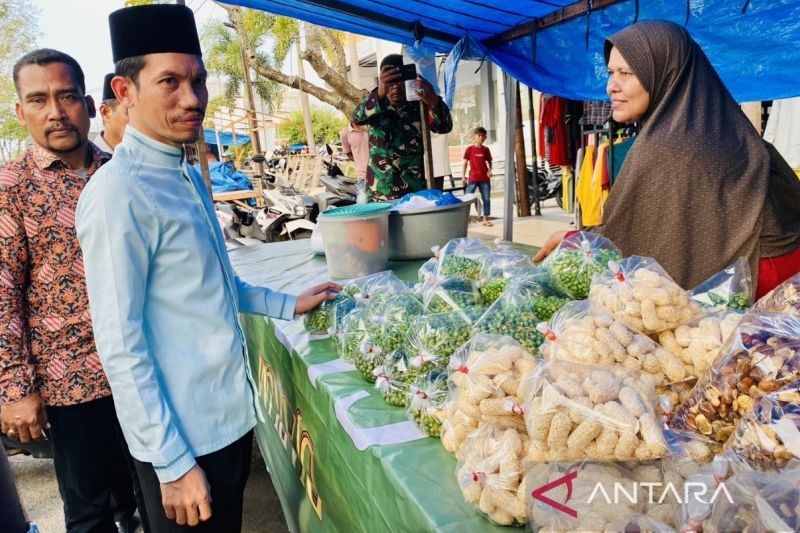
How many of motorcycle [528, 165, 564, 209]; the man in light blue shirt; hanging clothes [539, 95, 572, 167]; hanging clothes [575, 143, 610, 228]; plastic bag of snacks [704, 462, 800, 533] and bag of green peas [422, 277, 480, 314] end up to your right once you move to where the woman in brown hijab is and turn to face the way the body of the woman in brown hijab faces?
3

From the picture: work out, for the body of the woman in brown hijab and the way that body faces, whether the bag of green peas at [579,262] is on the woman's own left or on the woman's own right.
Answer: on the woman's own left

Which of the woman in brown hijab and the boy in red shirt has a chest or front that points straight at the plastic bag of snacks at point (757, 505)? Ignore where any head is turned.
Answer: the boy in red shirt

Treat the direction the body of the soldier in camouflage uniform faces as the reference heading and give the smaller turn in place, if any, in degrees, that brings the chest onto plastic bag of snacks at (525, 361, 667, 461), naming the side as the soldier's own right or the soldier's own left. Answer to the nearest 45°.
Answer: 0° — they already face it

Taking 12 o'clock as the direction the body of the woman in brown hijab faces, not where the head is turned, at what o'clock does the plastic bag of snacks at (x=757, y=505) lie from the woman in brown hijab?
The plastic bag of snacks is roughly at 9 o'clock from the woman in brown hijab.

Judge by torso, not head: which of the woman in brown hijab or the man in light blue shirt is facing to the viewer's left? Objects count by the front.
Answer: the woman in brown hijab

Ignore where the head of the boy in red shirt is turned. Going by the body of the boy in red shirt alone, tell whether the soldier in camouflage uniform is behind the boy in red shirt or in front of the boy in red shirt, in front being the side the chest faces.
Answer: in front

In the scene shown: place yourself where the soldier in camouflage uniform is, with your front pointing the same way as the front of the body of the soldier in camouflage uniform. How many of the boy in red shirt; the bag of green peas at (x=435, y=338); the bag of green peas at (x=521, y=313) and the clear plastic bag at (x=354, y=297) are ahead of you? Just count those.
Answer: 3

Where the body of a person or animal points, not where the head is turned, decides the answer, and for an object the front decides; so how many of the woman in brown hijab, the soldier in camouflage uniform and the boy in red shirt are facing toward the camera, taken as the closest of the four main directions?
2

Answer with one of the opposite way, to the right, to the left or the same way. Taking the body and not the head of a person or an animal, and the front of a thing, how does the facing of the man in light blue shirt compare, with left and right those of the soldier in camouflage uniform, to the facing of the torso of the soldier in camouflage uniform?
to the left

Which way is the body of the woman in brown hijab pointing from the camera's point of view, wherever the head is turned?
to the viewer's left

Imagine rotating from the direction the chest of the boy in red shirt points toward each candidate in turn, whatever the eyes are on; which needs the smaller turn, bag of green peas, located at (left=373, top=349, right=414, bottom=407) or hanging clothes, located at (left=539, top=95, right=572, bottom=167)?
the bag of green peas
